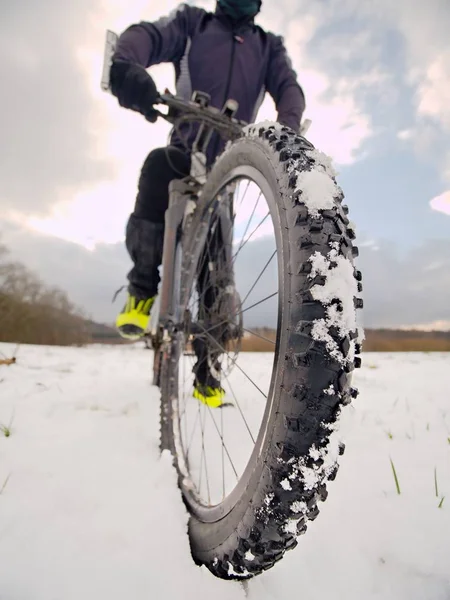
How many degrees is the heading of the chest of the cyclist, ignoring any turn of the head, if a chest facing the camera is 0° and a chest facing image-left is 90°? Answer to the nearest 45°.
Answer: approximately 0°
